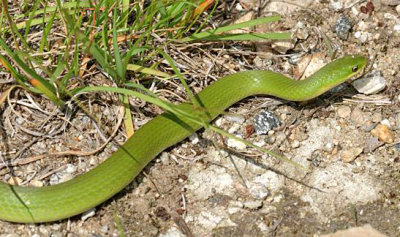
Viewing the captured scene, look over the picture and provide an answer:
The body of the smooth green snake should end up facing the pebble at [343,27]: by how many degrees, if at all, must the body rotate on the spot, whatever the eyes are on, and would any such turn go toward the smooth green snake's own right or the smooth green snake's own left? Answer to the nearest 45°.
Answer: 0° — it already faces it

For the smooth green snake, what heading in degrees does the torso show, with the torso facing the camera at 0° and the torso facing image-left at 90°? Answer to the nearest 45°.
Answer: approximately 270°

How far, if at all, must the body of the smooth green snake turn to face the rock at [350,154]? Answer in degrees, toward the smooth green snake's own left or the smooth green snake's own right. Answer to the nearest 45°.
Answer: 0° — it already faces it

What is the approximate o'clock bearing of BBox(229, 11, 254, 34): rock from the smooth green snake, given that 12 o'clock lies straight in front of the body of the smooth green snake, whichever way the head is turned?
The rock is roughly at 11 o'clock from the smooth green snake.

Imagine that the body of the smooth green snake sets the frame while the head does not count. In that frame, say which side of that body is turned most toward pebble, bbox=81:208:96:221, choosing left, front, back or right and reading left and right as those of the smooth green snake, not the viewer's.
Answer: back
